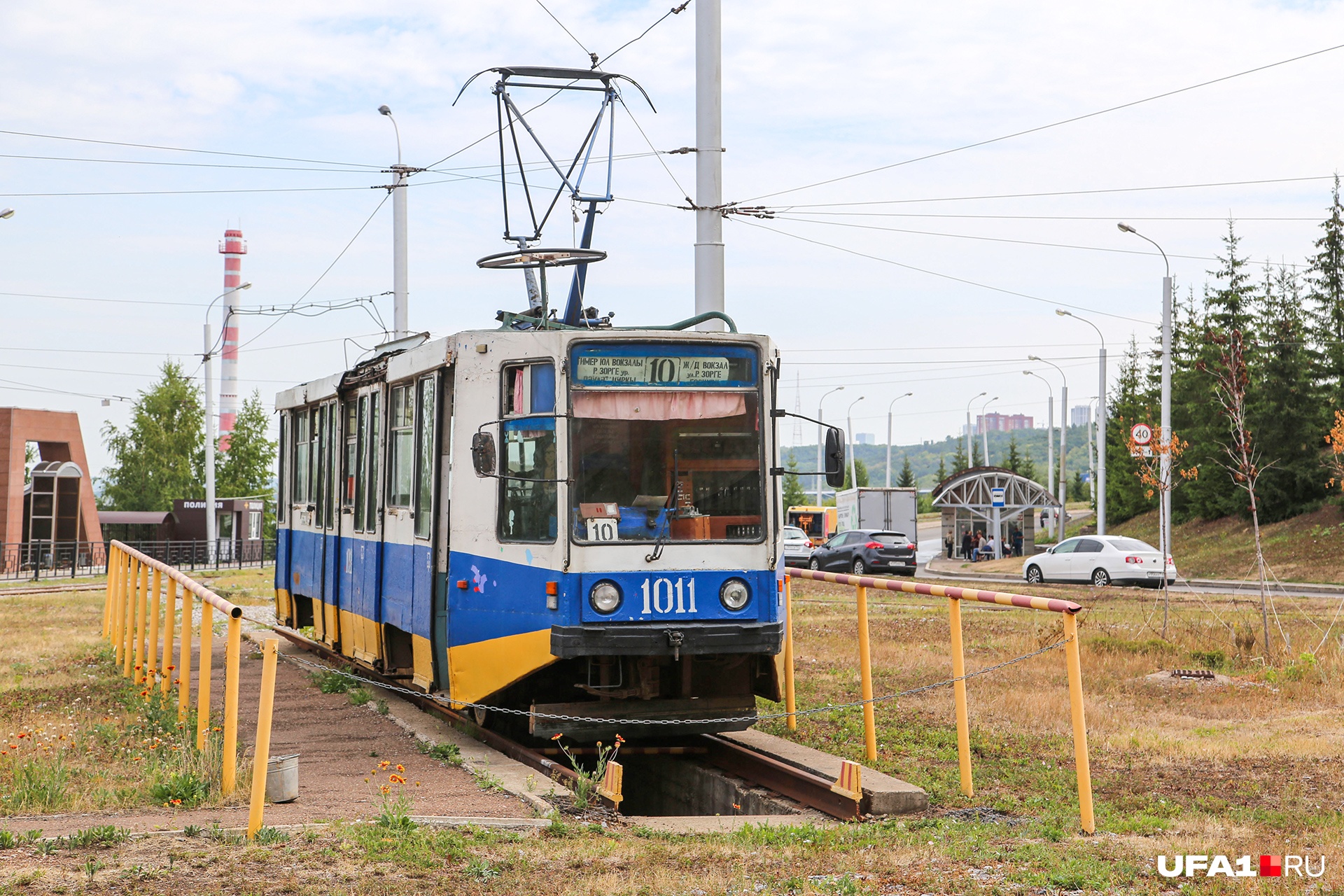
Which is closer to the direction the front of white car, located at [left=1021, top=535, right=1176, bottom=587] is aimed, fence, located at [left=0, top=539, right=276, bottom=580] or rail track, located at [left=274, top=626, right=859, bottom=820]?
the fence

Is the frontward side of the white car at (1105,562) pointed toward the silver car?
yes

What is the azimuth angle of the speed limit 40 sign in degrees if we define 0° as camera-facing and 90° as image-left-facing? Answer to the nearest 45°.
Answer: approximately 0°

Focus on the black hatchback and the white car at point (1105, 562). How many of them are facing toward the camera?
0

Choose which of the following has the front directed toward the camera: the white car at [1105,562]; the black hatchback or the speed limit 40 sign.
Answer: the speed limit 40 sign

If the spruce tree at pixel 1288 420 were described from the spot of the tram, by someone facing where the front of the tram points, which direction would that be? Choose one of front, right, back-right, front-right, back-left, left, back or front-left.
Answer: left

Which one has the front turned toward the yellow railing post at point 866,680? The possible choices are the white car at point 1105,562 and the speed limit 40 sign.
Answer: the speed limit 40 sign

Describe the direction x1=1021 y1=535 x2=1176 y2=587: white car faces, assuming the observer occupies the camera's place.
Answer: facing away from the viewer and to the left of the viewer

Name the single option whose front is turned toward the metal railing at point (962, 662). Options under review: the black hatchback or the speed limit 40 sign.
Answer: the speed limit 40 sign

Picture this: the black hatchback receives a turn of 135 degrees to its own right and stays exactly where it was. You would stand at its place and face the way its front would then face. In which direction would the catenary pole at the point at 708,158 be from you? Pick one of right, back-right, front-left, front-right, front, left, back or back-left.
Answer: right

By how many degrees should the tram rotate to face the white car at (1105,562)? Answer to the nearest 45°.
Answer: approximately 90° to its left

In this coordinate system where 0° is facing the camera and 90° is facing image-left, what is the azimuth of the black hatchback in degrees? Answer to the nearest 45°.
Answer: approximately 135°
